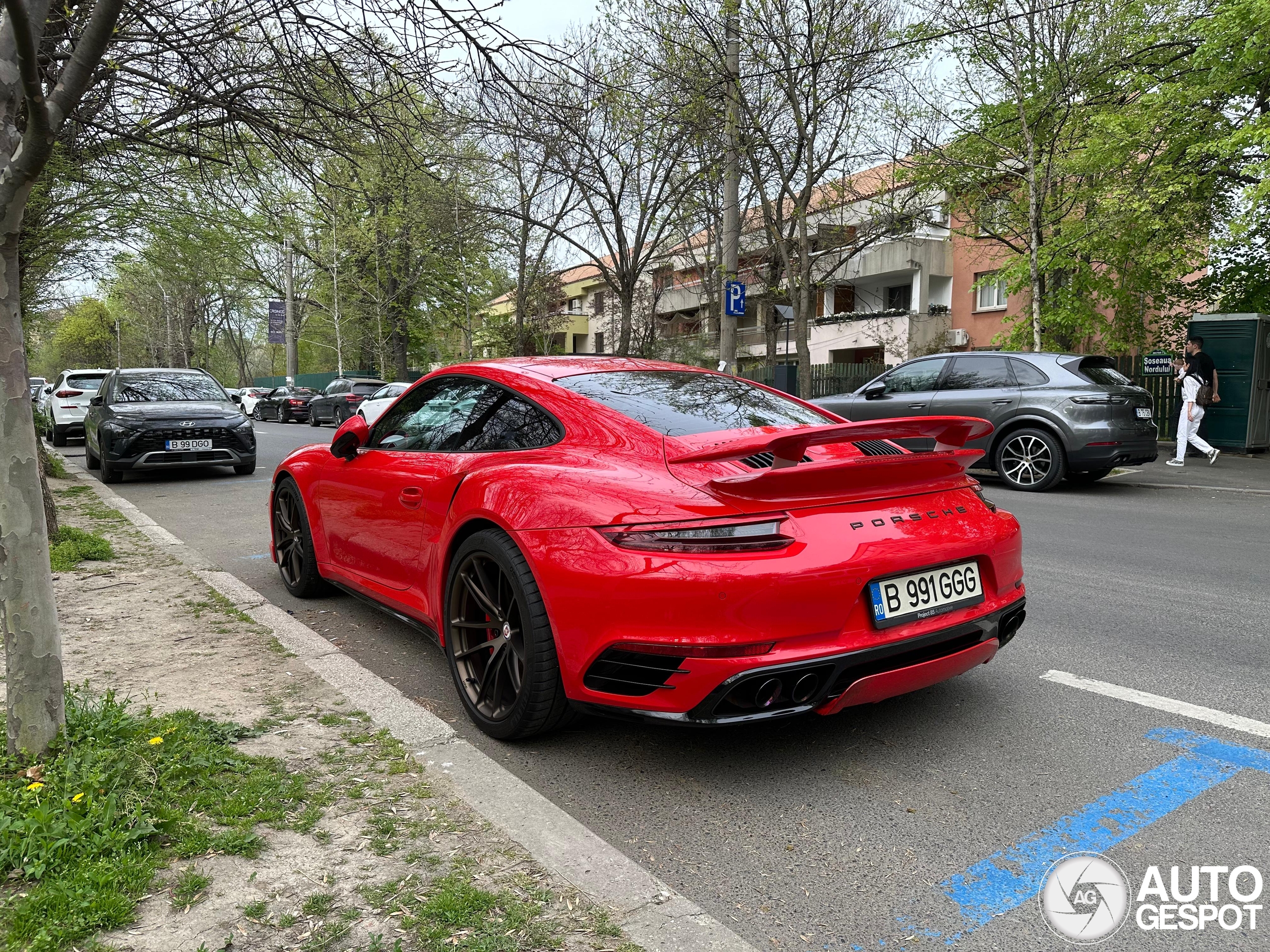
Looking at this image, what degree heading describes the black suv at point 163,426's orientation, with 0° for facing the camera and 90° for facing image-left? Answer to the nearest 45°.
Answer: approximately 0°

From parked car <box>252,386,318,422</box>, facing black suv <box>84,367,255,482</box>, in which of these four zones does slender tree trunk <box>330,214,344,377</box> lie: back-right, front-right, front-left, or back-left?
back-left

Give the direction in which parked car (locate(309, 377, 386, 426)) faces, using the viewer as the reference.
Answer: facing away from the viewer and to the left of the viewer

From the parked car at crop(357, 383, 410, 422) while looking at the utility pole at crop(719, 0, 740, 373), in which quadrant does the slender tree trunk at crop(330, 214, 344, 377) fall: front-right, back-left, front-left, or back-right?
back-left

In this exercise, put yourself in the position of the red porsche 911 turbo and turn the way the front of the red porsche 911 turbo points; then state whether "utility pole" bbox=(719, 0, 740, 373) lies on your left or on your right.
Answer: on your right

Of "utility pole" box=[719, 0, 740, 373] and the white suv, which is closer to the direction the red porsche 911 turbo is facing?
the white suv

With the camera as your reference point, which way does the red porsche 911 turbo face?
facing away from the viewer and to the left of the viewer

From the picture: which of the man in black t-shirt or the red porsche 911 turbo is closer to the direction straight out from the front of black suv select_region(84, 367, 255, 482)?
the red porsche 911 turbo

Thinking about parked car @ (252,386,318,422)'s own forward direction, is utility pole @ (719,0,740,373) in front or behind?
behind

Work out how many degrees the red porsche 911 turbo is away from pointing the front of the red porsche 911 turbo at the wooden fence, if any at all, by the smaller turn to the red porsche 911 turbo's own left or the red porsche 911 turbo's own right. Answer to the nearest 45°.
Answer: approximately 45° to the red porsche 911 turbo's own right
